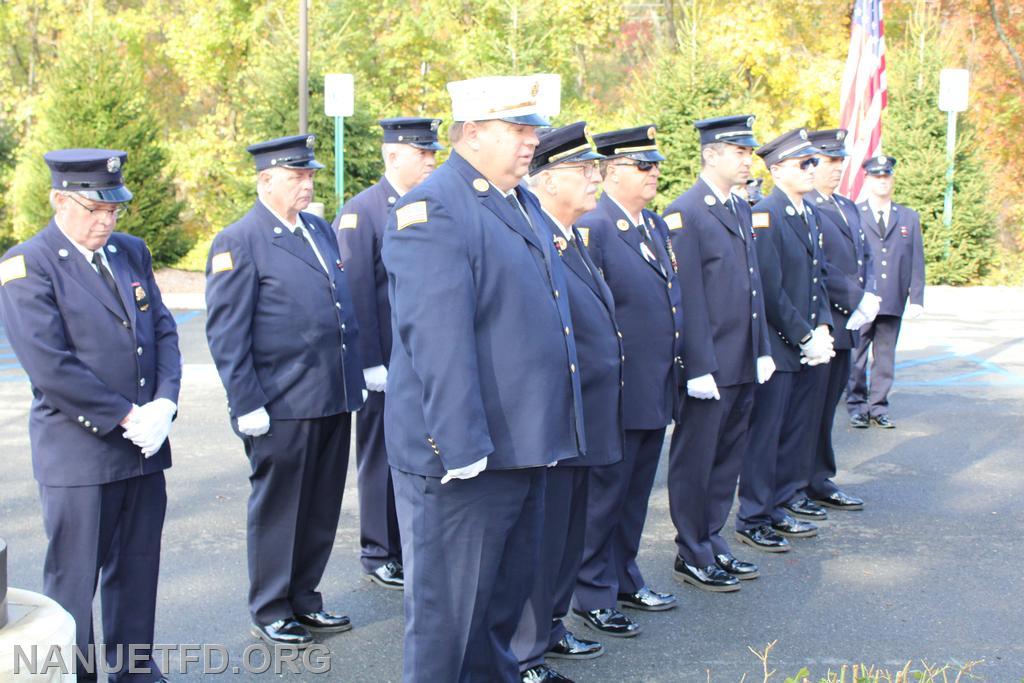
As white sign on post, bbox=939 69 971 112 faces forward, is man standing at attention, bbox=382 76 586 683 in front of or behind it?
in front

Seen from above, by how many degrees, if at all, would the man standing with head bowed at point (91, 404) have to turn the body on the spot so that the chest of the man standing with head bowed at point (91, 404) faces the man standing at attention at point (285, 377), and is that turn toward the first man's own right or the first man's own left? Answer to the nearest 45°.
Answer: approximately 90° to the first man's own left

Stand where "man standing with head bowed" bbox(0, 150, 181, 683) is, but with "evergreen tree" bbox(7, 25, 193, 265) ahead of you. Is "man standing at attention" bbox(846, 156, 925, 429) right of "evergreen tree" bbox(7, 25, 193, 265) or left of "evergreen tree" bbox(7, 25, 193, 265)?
right

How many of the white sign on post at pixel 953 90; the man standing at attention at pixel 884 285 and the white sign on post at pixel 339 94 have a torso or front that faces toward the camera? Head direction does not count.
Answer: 3

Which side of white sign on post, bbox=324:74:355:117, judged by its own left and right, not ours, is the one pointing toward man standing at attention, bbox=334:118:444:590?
front

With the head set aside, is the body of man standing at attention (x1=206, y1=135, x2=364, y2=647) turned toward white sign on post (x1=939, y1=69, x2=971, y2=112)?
no

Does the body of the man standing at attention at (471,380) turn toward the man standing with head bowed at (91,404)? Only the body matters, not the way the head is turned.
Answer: no

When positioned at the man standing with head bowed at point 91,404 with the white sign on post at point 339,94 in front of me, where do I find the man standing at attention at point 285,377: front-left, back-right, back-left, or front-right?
front-right

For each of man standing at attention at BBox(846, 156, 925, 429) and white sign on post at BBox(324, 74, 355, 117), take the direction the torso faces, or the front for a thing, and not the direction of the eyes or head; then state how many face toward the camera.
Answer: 2

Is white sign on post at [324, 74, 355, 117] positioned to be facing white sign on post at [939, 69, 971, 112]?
no
